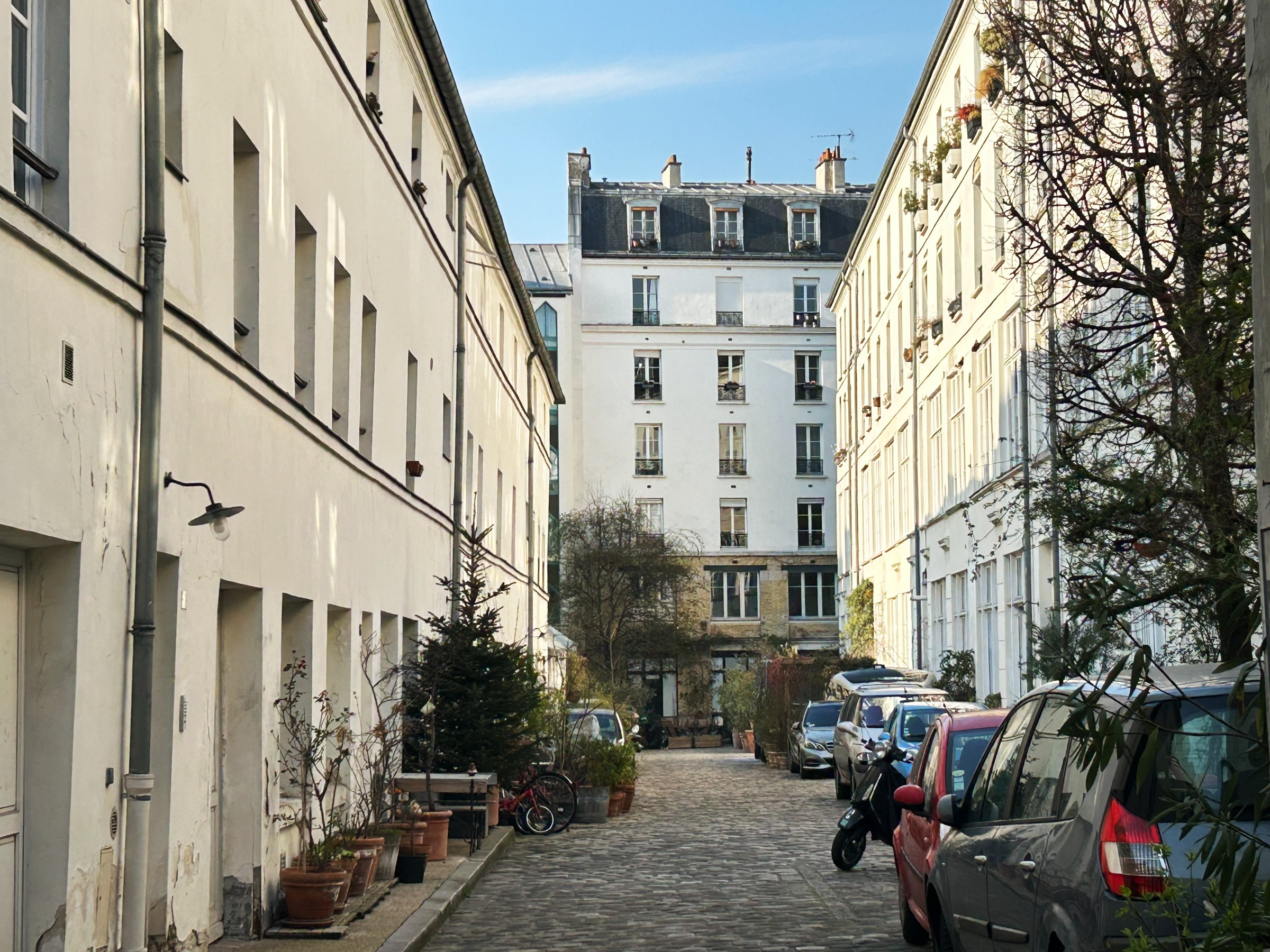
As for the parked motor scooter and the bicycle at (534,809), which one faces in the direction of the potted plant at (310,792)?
the parked motor scooter

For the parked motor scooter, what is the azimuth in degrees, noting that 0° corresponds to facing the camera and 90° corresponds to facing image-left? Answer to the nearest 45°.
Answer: approximately 45°

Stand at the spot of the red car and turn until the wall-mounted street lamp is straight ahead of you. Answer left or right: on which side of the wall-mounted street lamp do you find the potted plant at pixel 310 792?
right

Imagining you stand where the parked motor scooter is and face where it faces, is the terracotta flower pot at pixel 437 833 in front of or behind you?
in front

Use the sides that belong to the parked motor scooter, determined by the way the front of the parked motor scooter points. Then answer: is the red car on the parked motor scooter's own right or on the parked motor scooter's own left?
on the parked motor scooter's own left

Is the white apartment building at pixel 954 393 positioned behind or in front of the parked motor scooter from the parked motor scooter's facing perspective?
behind

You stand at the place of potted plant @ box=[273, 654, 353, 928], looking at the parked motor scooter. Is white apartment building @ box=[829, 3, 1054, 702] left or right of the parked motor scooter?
left
